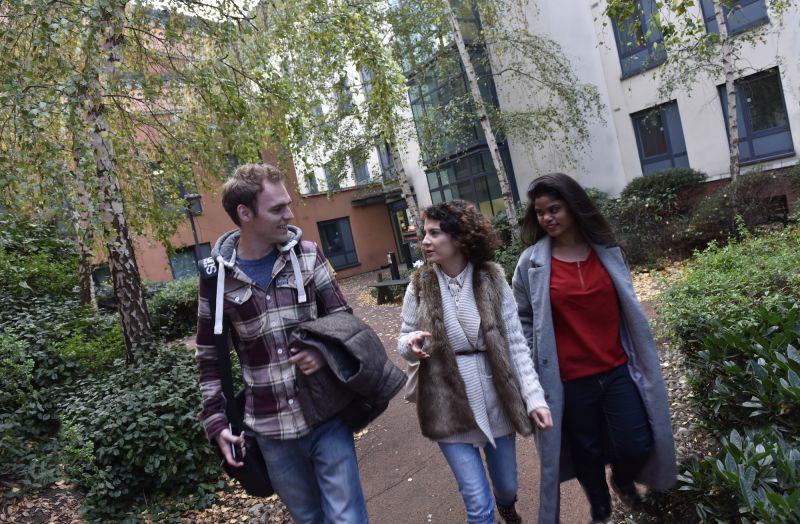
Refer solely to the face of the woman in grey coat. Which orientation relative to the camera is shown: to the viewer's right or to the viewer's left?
to the viewer's left

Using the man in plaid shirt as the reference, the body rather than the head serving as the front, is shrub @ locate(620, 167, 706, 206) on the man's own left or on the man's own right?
on the man's own left

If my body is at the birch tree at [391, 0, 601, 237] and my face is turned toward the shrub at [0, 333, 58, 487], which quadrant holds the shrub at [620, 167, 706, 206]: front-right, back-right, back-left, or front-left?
back-left

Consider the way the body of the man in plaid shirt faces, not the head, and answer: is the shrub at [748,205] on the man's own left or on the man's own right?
on the man's own left

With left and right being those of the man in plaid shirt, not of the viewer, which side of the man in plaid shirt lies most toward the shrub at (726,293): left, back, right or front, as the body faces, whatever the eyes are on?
left

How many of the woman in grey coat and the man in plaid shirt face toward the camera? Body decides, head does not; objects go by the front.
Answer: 2

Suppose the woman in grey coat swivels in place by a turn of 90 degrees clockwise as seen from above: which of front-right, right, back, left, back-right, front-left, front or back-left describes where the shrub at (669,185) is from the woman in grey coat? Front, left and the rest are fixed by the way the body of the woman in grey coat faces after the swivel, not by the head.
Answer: right

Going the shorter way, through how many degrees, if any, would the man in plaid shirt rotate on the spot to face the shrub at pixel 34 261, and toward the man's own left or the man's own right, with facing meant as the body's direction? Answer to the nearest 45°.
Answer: approximately 135° to the man's own right

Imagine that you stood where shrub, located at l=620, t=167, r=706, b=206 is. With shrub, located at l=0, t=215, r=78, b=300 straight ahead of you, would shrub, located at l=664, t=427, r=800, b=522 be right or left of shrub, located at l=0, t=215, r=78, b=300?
left

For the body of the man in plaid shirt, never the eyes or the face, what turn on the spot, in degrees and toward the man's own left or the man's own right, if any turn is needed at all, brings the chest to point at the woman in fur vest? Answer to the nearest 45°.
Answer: approximately 90° to the man's own left

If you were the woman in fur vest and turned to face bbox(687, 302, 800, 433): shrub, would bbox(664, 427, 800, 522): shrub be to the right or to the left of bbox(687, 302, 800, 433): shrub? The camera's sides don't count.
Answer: right

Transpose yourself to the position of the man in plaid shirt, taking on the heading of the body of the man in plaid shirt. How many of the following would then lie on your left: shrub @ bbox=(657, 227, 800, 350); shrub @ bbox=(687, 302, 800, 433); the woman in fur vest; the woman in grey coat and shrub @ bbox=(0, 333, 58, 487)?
4
